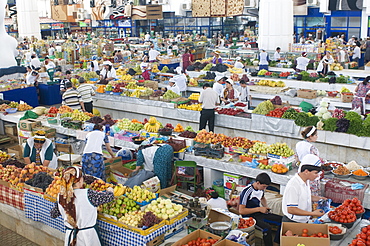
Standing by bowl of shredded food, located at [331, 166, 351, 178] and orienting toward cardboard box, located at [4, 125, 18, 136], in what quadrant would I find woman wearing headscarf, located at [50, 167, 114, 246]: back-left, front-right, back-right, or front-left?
front-left

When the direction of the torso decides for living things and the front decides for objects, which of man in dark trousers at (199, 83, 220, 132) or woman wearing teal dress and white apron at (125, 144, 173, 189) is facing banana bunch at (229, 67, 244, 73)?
the man in dark trousers

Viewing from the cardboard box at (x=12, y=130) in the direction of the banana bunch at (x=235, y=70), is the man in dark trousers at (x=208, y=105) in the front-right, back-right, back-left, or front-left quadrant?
front-right

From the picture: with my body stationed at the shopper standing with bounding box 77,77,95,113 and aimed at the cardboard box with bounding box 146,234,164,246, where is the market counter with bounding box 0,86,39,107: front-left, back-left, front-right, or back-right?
back-right

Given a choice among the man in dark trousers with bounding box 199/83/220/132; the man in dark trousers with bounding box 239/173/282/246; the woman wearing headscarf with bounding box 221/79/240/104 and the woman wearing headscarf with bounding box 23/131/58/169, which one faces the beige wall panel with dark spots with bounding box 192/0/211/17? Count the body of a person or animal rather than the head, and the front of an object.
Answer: the man in dark trousers with bounding box 199/83/220/132

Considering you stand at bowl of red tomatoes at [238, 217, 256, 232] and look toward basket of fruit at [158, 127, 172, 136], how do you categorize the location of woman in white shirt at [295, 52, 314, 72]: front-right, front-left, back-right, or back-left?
front-right

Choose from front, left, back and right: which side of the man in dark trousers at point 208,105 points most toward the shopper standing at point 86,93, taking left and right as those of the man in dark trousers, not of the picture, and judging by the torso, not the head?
left
